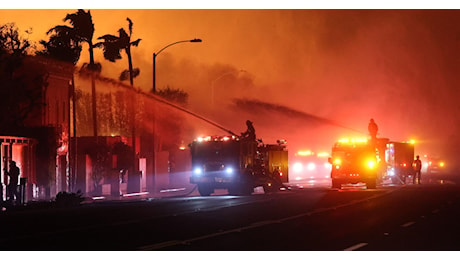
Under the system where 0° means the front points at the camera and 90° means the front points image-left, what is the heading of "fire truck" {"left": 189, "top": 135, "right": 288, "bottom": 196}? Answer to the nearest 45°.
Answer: approximately 45°

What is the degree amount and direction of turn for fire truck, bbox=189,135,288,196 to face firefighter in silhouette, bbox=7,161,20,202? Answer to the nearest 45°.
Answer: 0° — it already faces them

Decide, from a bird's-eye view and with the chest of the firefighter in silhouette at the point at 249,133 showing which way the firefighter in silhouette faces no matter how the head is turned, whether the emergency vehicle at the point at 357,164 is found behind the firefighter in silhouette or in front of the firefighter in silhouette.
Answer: behind

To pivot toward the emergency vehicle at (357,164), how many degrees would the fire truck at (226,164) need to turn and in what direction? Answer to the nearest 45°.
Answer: approximately 180°

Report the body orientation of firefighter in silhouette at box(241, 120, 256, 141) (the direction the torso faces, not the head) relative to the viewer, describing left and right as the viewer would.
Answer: facing to the left of the viewer

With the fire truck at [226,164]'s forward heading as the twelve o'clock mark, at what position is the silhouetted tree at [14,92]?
The silhouetted tree is roughly at 2 o'clock from the fire truck.
